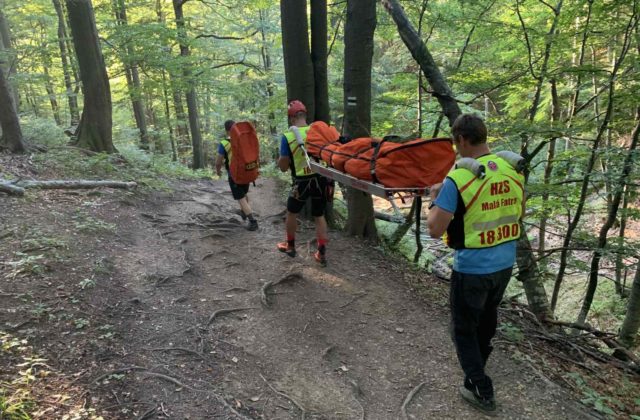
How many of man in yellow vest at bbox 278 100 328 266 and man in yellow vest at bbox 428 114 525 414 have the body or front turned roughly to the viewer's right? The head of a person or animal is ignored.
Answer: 0

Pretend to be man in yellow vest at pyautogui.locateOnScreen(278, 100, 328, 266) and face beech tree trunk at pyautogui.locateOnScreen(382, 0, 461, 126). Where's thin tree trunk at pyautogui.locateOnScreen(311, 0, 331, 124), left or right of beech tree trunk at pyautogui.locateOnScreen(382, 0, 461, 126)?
left

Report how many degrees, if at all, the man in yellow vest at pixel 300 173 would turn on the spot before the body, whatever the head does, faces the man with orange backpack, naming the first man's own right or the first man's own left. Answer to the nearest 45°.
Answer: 0° — they already face them

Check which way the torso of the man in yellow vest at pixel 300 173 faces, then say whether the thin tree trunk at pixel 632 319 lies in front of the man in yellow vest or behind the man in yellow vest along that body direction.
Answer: behind

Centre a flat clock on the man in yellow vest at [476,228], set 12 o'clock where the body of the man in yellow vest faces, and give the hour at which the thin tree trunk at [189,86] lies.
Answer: The thin tree trunk is roughly at 12 o'clock from the man in yellow vest.

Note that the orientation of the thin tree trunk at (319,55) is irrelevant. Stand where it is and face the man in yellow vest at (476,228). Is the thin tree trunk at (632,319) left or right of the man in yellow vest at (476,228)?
left

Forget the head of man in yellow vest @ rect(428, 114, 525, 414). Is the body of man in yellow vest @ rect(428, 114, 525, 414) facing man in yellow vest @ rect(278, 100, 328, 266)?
yes

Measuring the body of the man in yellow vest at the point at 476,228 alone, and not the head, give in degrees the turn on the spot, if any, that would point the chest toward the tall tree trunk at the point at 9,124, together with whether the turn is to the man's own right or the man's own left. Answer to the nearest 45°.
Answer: approximately 45° to the man's own left

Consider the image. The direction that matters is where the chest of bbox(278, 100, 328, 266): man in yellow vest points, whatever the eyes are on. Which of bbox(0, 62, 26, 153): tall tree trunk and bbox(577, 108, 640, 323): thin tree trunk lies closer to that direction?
the tall tree trunk

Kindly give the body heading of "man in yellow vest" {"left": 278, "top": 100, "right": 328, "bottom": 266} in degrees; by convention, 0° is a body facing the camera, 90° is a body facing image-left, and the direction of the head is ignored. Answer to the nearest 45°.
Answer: approximately 135°

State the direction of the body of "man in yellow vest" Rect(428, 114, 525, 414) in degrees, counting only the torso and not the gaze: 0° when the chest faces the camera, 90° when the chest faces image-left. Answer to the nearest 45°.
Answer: approximately 135°

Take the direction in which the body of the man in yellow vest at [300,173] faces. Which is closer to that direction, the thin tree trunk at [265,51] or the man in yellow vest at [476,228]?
the thin tree trunk

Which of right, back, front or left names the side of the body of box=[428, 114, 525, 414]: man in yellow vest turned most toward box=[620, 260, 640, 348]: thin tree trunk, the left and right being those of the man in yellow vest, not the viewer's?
right

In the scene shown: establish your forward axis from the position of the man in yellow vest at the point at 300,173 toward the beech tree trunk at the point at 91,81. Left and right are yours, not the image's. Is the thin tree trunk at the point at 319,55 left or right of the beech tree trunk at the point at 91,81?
right
